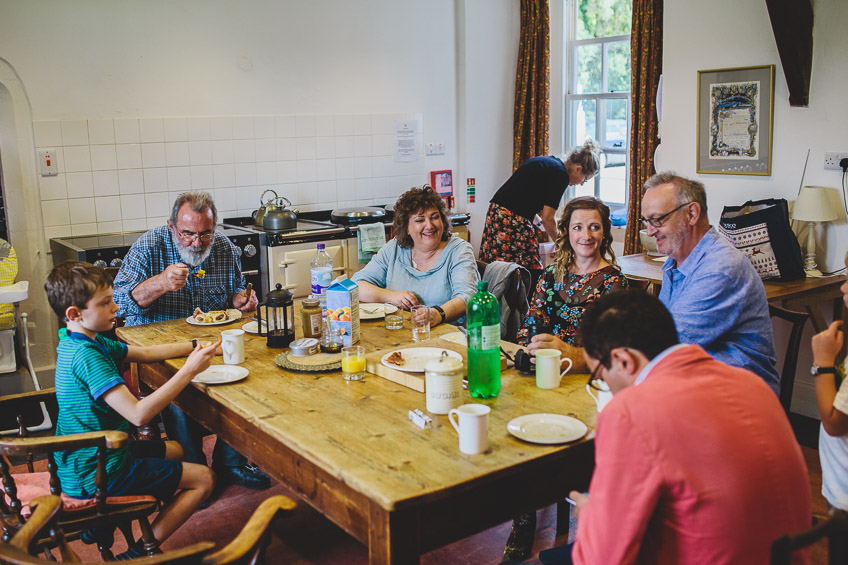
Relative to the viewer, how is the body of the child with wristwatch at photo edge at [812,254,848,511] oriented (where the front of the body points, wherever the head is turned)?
to the viewer's left

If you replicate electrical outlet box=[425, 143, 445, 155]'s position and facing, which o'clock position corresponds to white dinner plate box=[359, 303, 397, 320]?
The white dinner plate is roughly at 12 o'clock from the electrical outlet.

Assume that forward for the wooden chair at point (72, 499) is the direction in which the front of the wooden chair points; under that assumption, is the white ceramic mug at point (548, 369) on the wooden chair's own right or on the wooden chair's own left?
on the wooden chair's own right

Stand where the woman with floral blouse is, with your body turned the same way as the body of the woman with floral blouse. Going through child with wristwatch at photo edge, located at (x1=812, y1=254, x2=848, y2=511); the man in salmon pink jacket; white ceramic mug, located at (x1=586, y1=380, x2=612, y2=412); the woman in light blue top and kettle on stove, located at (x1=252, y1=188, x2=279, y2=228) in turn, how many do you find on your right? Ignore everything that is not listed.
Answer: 2

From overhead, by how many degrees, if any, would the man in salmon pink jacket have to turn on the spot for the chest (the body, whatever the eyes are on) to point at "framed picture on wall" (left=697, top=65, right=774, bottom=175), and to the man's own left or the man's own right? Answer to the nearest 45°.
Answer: approximately 45° to the man's own right

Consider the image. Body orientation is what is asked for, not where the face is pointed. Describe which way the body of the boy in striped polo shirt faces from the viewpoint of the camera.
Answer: to the viewer's right

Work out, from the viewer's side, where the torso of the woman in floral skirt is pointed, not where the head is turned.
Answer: to the viewer's right

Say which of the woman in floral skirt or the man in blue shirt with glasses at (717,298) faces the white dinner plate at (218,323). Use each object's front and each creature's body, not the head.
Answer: the man in blue shirt with glasses

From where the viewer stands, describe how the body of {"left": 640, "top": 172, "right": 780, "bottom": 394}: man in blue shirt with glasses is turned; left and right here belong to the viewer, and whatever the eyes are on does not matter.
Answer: facing to the left of the viewer

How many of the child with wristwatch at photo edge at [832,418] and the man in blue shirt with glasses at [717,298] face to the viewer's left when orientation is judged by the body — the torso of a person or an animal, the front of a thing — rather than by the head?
2

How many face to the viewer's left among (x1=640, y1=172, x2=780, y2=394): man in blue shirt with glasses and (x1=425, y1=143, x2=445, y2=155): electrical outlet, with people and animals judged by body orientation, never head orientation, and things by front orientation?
1

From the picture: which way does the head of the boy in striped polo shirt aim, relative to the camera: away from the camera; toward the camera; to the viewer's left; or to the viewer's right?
to the viewer's right

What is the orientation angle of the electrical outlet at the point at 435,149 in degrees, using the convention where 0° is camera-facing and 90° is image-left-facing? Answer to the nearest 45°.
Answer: approximately 0°
